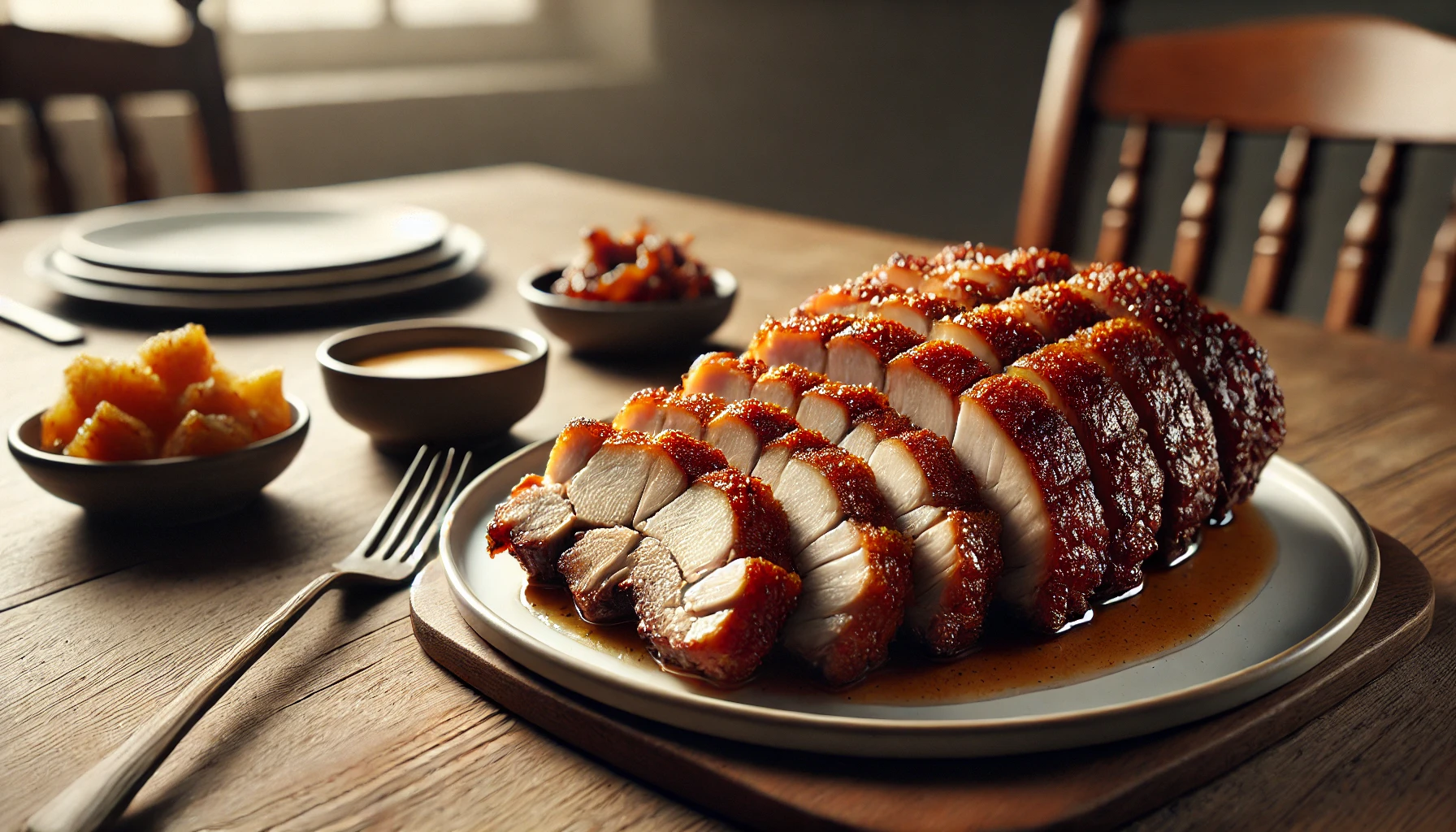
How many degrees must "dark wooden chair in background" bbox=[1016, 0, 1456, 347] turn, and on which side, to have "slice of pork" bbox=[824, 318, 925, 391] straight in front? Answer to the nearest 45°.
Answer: approximately 45° to its left

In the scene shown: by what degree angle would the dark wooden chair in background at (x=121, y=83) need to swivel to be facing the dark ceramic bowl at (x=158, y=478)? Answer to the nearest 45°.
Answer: approximately 45° to its right

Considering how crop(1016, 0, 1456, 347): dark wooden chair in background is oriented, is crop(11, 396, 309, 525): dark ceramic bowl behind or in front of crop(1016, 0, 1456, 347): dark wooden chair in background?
in front

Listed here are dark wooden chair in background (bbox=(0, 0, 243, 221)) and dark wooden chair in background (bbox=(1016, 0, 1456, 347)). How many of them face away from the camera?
0

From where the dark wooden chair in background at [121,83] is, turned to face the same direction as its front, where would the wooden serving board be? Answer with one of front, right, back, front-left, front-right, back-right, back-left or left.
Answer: front-right

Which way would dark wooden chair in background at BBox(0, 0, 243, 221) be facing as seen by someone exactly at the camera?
facing the viewer and to the right of the viewer

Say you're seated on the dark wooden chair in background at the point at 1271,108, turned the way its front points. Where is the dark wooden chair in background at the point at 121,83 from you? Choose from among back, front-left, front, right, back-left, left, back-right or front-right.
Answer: front-right

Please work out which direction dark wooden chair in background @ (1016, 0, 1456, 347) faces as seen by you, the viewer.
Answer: facing the viewer and to the left of the viewer

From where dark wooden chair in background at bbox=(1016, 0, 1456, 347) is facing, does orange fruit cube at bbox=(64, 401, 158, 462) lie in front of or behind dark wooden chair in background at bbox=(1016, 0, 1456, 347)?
in front

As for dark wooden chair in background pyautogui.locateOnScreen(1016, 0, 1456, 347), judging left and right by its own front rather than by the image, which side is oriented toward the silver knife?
front

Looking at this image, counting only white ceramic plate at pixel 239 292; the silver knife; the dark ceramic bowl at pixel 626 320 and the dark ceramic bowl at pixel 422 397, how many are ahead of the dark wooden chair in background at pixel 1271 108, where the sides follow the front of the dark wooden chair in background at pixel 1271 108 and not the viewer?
4

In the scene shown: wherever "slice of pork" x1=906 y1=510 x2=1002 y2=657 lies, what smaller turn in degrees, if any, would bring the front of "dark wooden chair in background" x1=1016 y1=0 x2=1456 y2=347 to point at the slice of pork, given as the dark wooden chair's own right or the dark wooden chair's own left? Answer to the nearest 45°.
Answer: approximately 45° to the dark wooden chair's own left

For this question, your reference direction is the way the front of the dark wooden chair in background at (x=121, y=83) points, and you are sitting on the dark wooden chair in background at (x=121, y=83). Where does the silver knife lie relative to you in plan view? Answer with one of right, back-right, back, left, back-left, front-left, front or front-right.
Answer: front-right
